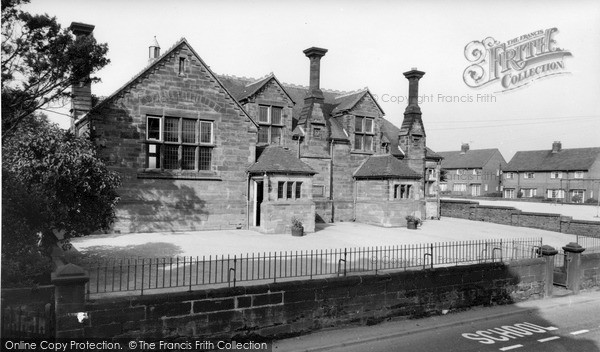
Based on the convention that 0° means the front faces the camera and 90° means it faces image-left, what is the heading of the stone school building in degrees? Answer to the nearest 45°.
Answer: approximately 315°

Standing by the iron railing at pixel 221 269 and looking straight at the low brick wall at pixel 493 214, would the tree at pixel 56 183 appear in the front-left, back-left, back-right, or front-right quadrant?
back-left

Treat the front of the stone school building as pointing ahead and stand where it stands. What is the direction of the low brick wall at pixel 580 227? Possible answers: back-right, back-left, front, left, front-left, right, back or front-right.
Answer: front-left

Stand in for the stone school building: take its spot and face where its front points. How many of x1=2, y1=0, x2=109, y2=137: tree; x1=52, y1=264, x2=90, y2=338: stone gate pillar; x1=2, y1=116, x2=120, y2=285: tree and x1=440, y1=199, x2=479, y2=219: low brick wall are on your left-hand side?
1

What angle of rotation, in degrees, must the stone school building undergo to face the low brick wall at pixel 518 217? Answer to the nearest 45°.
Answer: approximately 45° to its left

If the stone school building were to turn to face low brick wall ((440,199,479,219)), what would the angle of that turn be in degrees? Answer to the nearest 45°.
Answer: approximately 90° to its left

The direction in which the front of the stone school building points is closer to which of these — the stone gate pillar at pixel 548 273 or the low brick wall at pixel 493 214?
the stone gate pillar

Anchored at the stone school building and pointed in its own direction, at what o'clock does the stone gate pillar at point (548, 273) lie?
The stone gate pillar is roughly at 12 o'clock from the stone school building.

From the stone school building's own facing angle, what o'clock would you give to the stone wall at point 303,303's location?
The stone wall is roughly at 1 o'clock from the stone school building.

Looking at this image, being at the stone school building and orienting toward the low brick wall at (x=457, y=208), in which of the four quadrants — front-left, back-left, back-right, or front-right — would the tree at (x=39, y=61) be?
back-right

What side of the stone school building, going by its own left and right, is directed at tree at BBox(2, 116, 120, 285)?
right

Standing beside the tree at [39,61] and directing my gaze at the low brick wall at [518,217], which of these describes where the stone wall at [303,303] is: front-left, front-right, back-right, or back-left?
front-right

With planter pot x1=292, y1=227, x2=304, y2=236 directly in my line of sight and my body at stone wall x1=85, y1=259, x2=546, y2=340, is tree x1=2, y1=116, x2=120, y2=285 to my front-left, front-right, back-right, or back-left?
front-left

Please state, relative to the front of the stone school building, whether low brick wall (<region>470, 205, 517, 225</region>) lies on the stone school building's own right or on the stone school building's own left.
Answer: on the stone school building's own left
